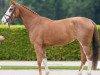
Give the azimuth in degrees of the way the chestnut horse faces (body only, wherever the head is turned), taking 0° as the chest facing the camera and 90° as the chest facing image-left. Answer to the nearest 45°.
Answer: approximately 90°
